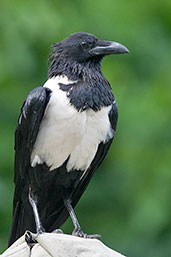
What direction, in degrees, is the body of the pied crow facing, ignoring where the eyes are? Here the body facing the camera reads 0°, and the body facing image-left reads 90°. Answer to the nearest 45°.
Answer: approximately 315°
